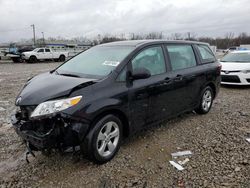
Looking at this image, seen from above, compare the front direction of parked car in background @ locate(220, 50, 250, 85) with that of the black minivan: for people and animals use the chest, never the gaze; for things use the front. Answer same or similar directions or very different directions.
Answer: same or similar directions

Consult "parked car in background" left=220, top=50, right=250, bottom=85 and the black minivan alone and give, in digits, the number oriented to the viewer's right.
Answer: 0

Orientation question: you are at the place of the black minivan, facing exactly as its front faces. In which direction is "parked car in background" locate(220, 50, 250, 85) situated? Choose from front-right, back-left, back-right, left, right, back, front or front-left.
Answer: back

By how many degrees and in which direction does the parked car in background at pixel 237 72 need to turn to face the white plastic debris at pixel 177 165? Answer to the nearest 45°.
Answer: approximately 45° to its left

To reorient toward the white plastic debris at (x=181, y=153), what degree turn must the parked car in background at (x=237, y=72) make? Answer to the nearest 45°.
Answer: approximately 45° to its left

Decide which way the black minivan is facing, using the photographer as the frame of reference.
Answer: facing the viewer and to the left of the viewer

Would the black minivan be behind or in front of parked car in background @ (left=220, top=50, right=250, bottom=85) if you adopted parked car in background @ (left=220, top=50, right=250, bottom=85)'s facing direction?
in front

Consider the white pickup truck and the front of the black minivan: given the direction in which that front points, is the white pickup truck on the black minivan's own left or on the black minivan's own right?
on the black minivan's own right

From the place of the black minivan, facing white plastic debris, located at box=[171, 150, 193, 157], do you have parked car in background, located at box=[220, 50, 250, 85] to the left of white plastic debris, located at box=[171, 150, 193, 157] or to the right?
left

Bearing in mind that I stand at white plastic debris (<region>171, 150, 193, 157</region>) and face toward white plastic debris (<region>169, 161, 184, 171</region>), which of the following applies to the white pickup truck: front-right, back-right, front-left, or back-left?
back-right
